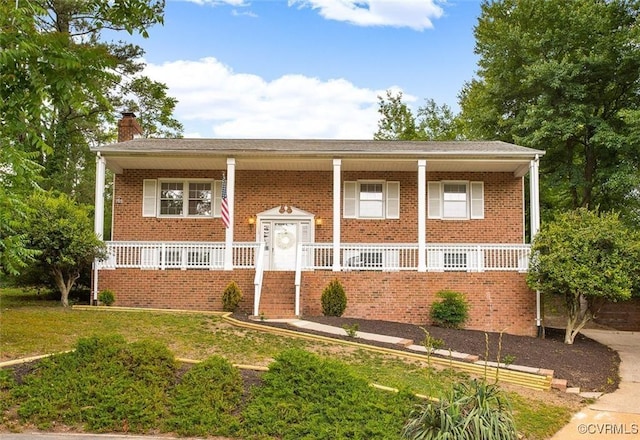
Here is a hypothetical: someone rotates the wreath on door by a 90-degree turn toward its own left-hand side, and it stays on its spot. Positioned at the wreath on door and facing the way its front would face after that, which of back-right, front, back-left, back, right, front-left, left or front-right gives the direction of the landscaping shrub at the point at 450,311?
front-right

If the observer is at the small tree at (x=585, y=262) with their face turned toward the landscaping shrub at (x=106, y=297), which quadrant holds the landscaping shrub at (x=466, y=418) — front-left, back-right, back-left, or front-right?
front-left

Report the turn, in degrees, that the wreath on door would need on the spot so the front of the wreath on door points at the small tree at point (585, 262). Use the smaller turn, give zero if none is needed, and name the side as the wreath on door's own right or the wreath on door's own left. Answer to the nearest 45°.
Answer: approximately 45° to the wreath on door's own left

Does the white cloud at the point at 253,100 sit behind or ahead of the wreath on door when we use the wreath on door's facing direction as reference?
behind

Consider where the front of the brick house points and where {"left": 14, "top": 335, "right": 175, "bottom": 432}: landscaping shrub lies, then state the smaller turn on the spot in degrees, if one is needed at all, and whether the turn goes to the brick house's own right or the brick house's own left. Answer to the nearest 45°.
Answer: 0° — it already faces it

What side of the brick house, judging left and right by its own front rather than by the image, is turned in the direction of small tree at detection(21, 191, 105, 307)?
right

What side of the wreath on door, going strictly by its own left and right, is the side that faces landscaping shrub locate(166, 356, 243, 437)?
front

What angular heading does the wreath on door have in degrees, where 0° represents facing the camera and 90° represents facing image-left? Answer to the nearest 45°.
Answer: approximately 0°

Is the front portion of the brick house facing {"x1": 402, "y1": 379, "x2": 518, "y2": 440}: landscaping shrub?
yes

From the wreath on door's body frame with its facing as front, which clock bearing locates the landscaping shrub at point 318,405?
The landscaping shrub is roughly at 12 o'clock from the wreath on door.

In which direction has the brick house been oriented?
toward the camera

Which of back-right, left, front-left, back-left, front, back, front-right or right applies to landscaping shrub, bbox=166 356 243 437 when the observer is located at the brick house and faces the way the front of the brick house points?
front
